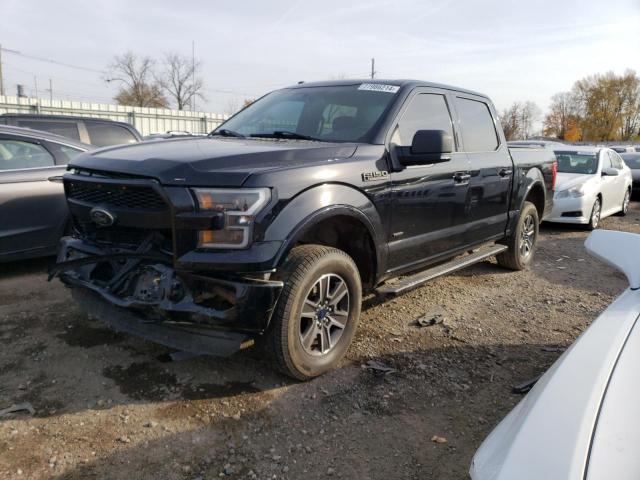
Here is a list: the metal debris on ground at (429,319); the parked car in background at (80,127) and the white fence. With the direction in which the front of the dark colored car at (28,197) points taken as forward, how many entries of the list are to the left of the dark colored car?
1

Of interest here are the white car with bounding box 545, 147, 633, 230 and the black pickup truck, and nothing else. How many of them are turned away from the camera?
0

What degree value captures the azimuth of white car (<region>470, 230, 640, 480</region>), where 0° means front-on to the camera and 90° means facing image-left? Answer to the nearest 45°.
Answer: approximately 45°

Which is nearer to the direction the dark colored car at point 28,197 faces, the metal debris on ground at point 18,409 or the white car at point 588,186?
the metal debris on ground

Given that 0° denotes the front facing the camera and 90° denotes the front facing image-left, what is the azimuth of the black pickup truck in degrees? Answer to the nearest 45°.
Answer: approximately 45°

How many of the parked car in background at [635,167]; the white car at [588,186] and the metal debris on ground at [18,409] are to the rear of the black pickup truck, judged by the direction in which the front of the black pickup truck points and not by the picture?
2

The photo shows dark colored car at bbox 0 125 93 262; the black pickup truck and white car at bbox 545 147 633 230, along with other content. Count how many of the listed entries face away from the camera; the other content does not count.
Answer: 0

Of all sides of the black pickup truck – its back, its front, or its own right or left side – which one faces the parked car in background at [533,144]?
back

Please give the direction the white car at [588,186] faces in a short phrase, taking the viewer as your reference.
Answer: facing the viewer and to the left of the viewer

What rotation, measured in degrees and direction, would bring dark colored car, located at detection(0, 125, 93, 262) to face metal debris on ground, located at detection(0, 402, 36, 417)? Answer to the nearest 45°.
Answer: approximately 45° to its left
